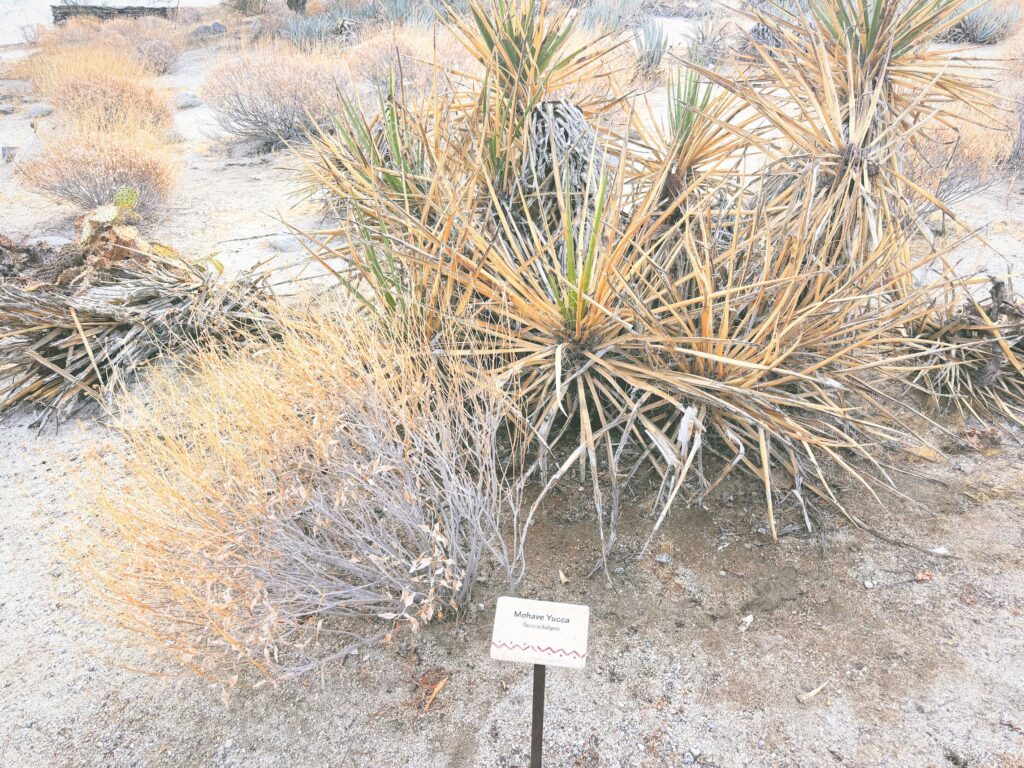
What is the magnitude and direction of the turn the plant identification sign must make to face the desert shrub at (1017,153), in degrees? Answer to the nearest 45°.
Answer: approximately 135° to its left

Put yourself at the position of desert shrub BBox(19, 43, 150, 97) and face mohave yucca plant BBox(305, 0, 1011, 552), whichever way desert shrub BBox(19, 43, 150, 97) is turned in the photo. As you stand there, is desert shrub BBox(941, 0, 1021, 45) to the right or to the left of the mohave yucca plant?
left

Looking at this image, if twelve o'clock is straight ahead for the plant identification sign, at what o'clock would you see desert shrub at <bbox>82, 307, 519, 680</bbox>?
The desert shrub is roughly at 4 o'clock from the plant identification sign.

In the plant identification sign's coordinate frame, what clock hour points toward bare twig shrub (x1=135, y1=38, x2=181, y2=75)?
The bare twig shrub is roughly at 5 o'clock from the plant identification sign.

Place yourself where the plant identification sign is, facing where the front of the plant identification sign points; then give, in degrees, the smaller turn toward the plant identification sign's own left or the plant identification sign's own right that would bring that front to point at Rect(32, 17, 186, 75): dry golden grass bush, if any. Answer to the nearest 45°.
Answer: approximately 135° to the plant identification sign's own right

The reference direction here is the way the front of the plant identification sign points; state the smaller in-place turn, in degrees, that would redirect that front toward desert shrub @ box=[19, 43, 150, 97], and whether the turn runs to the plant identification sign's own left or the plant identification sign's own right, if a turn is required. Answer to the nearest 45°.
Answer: approximately 135° to the plant identification sign's own right

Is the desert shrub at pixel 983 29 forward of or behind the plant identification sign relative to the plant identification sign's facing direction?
behind

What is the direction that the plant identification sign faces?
toward the camera

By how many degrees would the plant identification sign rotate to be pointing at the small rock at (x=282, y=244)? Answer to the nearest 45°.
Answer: approximately 135° to its right
